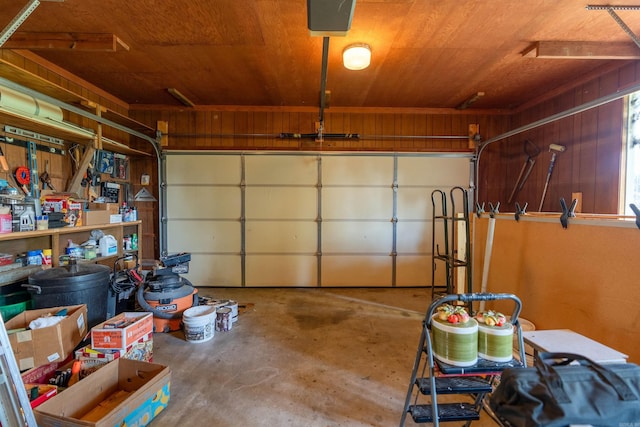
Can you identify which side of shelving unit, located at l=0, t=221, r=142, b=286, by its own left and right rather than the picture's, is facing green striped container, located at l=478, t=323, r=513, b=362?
front

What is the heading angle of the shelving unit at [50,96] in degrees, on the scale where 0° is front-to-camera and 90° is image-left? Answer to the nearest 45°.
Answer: approximately 315°

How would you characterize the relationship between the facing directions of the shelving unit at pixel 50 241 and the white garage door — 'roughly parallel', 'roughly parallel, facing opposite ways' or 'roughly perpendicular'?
roughly perpendicular

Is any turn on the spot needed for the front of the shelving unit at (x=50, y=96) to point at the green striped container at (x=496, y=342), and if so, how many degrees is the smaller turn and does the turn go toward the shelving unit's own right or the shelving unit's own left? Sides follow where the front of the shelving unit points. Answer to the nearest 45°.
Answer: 0° — it already faces it

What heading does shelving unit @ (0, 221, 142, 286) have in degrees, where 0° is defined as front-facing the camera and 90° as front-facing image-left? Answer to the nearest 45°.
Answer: approximately 315°

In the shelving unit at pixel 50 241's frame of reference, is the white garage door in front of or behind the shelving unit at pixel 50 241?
in front

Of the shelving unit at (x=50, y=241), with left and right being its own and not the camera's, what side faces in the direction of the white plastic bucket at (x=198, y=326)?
front
